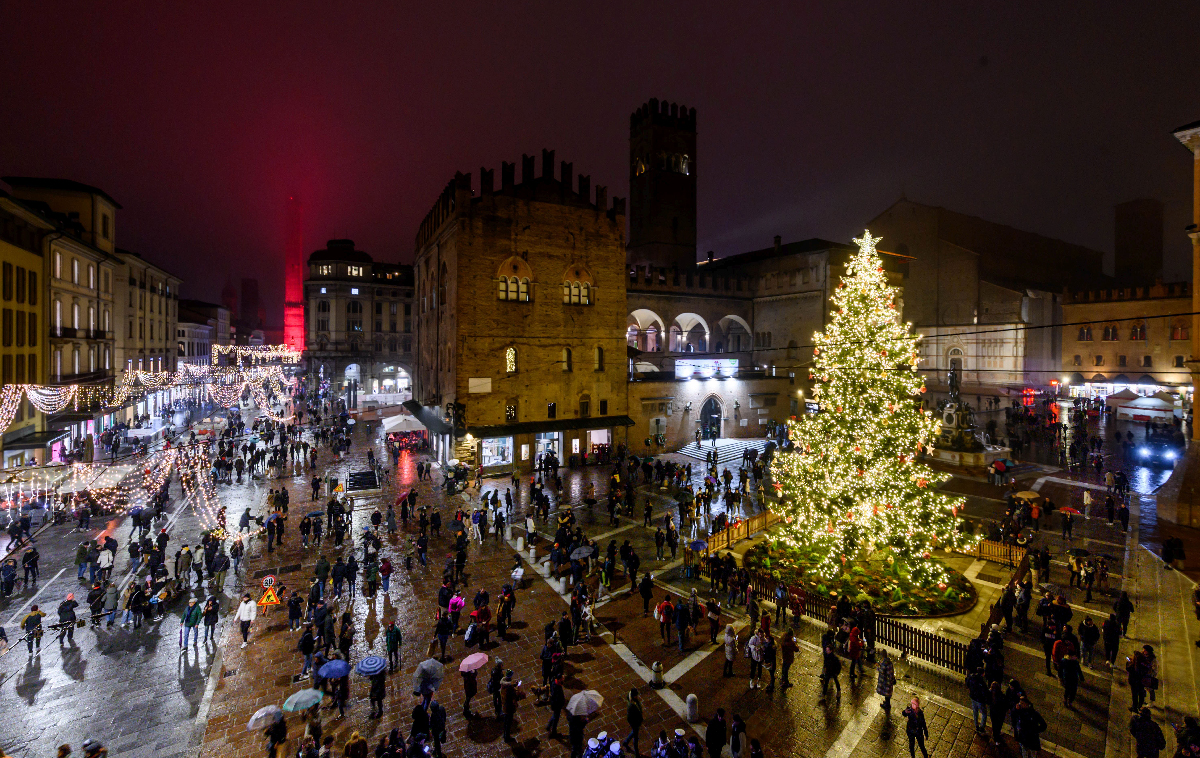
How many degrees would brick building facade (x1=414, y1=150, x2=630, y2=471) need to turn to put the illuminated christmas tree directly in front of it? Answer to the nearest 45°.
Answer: approximately 45° to its left

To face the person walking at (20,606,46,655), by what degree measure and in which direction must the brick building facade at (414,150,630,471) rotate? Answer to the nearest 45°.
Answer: approximately 45° to its right

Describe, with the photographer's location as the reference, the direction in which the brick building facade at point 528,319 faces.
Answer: facing the viewer

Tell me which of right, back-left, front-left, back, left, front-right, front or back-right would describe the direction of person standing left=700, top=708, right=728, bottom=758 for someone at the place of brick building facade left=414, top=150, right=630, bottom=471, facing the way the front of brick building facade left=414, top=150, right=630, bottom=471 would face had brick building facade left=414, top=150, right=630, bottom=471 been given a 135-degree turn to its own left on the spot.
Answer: back-right

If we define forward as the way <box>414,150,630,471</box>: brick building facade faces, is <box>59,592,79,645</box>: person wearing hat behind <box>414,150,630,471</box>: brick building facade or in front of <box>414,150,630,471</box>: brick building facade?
in front

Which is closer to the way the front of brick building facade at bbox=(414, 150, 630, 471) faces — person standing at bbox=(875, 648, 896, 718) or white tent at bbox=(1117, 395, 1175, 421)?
the person standing

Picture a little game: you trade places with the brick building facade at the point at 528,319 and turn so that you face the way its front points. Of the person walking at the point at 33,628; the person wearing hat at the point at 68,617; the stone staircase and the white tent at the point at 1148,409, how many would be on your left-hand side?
2

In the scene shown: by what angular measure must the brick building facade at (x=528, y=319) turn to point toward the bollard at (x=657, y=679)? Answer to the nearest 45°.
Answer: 0° — it already faces it

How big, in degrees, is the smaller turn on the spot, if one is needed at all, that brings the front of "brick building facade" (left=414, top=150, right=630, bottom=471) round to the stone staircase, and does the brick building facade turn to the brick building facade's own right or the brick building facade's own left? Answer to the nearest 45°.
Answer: approximately 90° to the brick building facade's own left

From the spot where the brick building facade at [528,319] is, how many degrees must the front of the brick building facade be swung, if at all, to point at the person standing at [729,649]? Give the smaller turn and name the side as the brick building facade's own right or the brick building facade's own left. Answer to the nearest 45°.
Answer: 0° — it already faces them

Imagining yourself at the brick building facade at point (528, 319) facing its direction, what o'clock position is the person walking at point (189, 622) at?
The person walking is roughly at 1 o'clock from the brick building facade.

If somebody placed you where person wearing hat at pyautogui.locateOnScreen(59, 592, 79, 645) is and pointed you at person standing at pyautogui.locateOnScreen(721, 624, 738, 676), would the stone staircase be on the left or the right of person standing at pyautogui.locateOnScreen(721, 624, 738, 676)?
left

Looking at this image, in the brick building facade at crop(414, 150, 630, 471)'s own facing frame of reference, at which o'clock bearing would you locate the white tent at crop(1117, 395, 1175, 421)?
The white tent is roughly at 9 o'clock from the brick building facade.

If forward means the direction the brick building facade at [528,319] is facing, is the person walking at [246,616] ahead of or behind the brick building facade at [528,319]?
ahead

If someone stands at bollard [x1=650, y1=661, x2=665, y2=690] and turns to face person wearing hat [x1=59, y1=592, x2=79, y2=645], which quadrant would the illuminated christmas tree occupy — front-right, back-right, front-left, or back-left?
back-right
